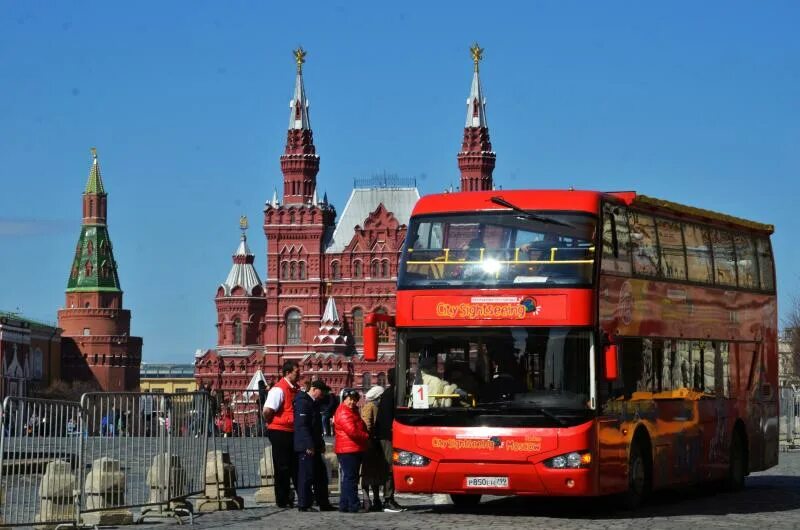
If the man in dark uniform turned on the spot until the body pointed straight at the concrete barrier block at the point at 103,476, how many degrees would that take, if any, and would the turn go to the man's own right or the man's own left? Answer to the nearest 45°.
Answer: approximately 135° to the man's own right

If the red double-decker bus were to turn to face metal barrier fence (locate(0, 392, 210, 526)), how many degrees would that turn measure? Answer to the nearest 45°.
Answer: approximately 45° to its right

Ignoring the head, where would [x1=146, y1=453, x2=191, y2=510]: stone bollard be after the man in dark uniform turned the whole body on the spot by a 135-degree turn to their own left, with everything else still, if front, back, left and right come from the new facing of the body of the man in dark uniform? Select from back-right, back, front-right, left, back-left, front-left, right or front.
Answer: left

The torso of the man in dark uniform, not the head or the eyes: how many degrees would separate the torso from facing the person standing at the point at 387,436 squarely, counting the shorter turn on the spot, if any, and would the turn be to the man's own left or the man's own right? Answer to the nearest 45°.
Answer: approximately 45° to the man's own left

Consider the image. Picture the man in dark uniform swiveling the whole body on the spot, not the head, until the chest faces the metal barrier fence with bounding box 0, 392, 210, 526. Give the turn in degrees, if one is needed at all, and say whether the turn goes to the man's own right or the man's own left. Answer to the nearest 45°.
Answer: approximately 135° to the man's own right

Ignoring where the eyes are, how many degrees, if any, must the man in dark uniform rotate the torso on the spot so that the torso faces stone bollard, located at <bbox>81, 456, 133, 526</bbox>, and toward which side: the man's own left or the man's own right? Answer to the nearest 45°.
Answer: approximately 135° to the man's own right

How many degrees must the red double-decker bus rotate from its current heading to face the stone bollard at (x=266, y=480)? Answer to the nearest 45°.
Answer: approximately 90° to its right

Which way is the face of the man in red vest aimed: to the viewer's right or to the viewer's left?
to the viewer's right

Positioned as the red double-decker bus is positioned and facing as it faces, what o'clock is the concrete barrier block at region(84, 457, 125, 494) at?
The concrete barrier block is roughly at 1 o'clock from the red double-decker bus.

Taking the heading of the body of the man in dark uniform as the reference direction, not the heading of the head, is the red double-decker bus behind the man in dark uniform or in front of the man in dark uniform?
in front
